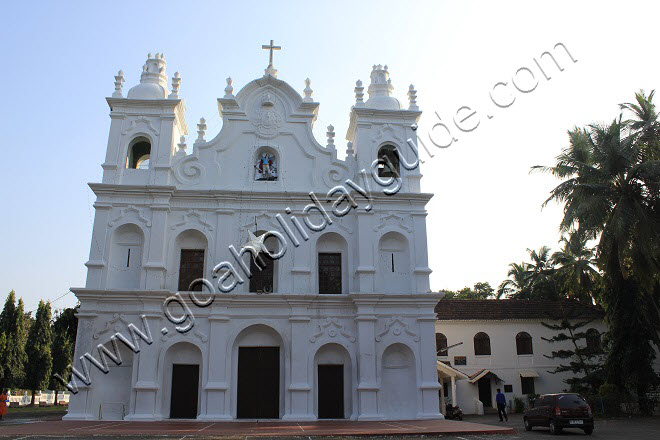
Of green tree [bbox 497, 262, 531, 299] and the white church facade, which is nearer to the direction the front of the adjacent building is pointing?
the white church facade

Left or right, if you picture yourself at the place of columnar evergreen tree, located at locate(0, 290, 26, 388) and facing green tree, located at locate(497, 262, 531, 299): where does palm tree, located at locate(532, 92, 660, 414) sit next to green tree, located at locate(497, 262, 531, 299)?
right

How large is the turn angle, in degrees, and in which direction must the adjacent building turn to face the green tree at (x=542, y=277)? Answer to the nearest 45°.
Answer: approximately 180°

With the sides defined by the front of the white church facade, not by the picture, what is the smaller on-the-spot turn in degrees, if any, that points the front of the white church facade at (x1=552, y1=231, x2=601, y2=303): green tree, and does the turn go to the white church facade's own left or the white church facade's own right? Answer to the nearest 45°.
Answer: approximately 135° to the white church facade's own left

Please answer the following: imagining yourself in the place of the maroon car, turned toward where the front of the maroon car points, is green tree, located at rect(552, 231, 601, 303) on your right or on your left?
on your right

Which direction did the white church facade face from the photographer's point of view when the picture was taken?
facing the viewer

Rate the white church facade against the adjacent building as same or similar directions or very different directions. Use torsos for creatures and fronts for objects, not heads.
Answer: same or similar directions

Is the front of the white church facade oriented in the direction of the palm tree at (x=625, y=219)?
no

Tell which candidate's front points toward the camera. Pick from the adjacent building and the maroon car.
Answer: the adjacent building

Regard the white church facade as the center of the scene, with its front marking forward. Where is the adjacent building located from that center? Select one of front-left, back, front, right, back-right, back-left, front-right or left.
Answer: back-left

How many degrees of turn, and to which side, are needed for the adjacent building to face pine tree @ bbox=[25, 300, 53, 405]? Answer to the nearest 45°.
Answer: approximately 90° to its right

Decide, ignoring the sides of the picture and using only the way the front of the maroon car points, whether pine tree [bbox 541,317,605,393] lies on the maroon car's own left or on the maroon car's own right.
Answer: on the maroon car's own right
